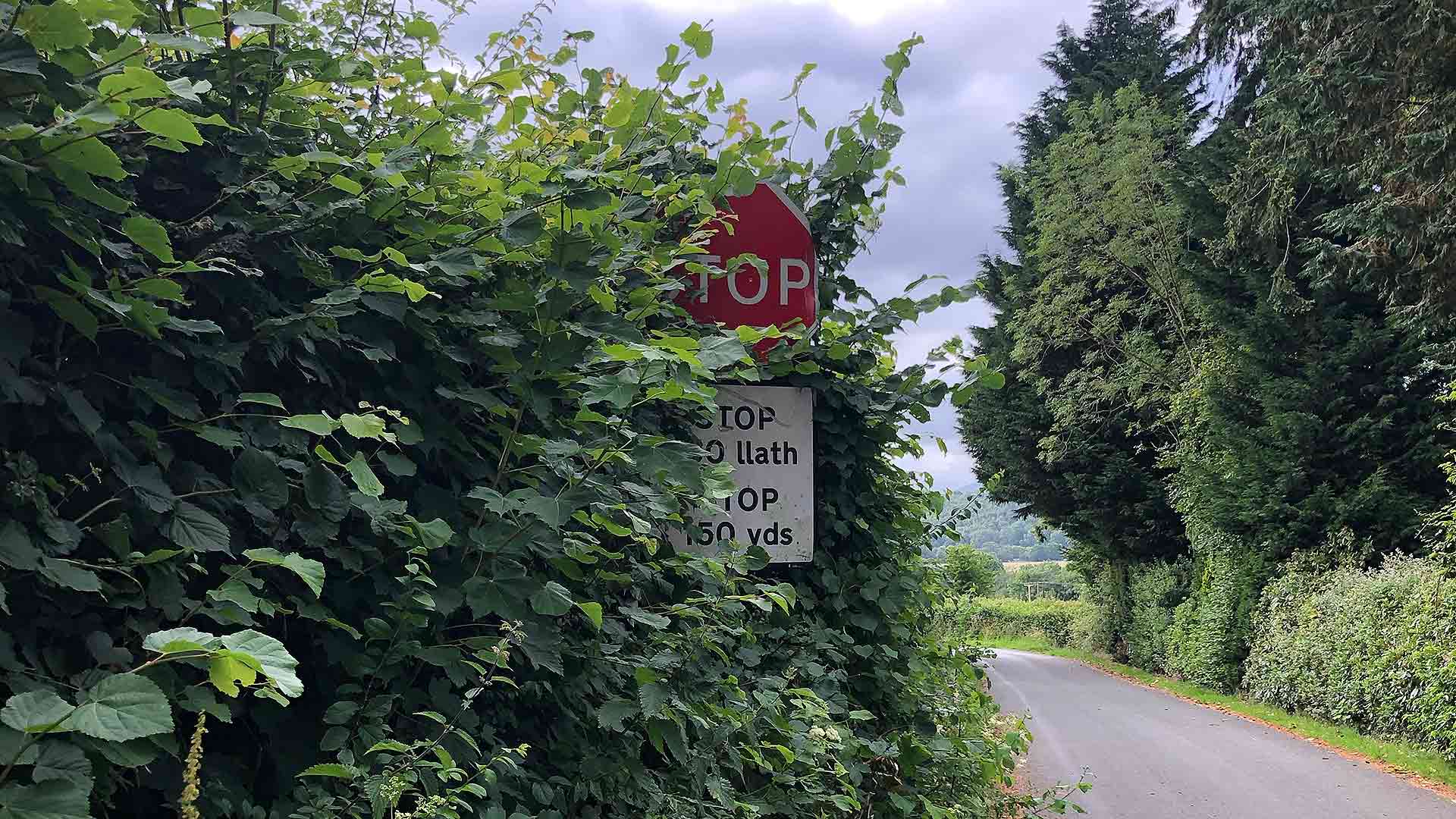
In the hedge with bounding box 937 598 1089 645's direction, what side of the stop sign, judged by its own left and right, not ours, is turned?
back

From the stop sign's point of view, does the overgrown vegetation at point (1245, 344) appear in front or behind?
behind

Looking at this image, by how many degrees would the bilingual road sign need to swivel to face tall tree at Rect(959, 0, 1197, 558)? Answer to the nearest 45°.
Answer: approximately 180°

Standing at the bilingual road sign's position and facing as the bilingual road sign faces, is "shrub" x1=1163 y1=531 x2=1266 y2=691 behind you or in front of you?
behind

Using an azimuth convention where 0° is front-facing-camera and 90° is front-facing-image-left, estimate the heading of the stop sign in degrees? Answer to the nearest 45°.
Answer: approximately 0°

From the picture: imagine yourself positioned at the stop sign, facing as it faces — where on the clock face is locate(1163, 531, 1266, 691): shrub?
The shrub is roughly at 7 o'clock from the stop sign.

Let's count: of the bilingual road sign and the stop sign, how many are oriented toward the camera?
2

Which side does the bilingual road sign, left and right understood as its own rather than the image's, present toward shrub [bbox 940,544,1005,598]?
back
